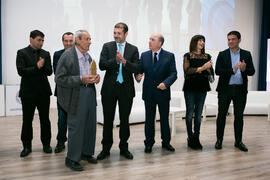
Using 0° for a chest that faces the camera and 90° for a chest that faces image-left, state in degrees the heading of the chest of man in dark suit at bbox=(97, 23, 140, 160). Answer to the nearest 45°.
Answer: approximately 0°

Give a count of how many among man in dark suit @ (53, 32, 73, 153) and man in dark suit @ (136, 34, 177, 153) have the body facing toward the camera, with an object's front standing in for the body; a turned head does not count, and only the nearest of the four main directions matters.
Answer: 2

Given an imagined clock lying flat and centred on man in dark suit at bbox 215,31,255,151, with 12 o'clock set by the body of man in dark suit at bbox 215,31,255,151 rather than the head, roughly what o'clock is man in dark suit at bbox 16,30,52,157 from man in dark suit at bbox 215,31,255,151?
man in dark suit at bbox 16,30,52,157 is roughly at 2 o'clock from man in dark suit at bbox 215,31,255,151.

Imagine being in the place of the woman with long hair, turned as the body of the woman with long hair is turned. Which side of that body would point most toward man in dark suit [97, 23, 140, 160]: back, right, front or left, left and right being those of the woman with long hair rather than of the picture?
right

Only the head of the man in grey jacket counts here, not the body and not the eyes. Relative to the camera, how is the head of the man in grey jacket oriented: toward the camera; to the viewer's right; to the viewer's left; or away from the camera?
to the viewer's right

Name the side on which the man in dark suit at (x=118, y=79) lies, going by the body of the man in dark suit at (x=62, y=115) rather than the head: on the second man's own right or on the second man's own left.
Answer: on the second man's own left

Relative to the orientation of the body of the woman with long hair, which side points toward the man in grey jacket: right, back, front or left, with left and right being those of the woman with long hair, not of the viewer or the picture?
right
